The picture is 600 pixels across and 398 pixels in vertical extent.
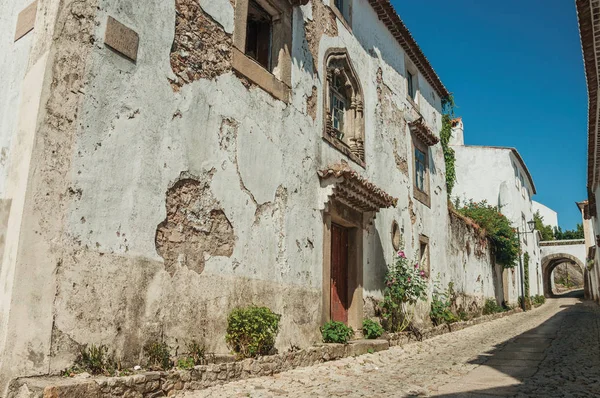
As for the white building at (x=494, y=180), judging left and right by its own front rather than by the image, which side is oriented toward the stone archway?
left

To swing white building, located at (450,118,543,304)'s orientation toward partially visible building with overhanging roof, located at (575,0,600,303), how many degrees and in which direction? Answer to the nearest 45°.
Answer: approximately 90° to its right

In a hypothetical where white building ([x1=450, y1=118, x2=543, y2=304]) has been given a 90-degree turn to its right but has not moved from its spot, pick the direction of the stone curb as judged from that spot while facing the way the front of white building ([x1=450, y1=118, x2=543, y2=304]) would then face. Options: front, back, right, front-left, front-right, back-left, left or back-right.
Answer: front

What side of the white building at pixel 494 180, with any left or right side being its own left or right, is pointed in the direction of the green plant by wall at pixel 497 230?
right

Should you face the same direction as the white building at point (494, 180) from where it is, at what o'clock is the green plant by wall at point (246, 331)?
The green plant by wall is roughly at 3 o'clock from the white building.

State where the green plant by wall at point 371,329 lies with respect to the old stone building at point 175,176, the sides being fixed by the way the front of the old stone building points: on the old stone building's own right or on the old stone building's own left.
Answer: on the old stone building's own left

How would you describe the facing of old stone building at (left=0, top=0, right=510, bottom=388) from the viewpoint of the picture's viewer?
facing the viewer and to the right of the viewer

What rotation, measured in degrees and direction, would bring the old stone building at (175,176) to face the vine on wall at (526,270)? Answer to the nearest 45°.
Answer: approximately 90° to its left

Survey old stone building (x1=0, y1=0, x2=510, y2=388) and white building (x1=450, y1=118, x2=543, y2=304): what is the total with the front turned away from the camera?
0

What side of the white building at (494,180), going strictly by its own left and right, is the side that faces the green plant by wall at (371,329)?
right

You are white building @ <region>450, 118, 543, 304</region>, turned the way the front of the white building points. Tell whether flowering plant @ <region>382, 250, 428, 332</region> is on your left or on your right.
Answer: on your right

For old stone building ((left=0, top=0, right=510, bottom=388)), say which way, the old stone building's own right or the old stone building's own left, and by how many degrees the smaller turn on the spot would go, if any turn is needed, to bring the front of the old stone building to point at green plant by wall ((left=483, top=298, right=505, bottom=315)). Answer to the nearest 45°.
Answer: approximately 90° to the old stone building's own left

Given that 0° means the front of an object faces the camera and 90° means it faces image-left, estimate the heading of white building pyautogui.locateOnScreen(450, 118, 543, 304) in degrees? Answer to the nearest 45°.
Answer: approximately 270°

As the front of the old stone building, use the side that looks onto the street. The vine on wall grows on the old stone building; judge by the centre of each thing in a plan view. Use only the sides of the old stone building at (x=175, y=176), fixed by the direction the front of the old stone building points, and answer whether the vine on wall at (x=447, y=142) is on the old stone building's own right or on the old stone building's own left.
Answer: on the old stone building's own left
